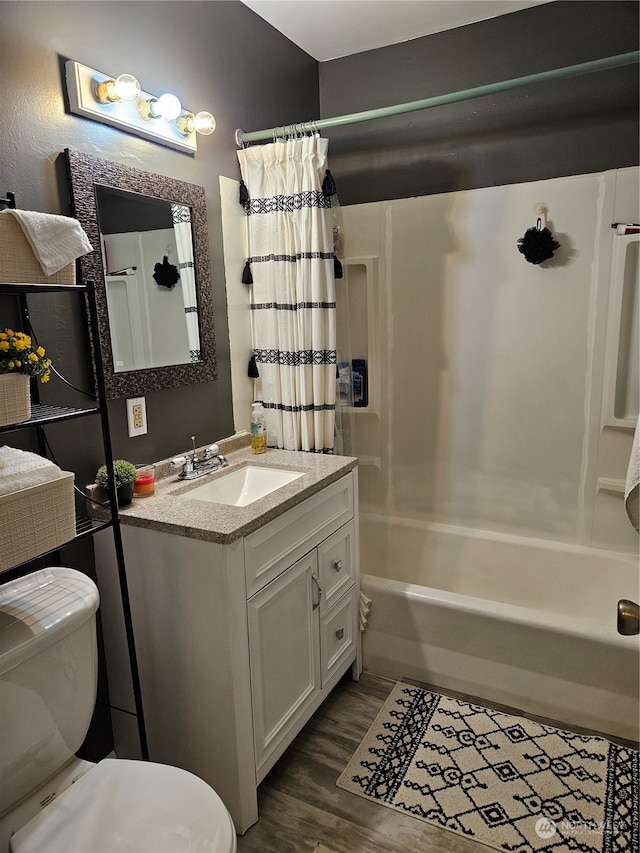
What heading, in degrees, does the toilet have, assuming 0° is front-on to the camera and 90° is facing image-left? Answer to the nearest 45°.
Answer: approximately 315°

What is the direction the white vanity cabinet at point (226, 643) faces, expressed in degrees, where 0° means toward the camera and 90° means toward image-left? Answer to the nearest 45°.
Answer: approximately 315°
